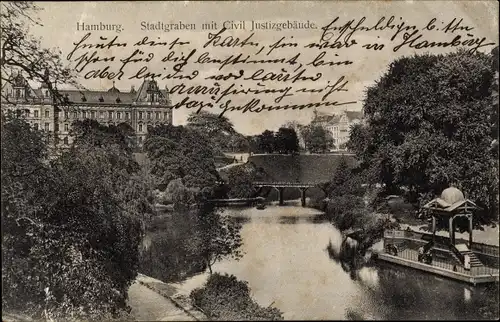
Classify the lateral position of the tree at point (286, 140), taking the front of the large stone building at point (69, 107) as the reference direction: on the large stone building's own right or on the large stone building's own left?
on the large stone building's own left

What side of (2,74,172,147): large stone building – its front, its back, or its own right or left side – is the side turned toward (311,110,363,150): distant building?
left

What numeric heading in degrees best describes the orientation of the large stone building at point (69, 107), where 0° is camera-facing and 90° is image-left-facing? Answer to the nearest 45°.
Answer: approximately 0°
